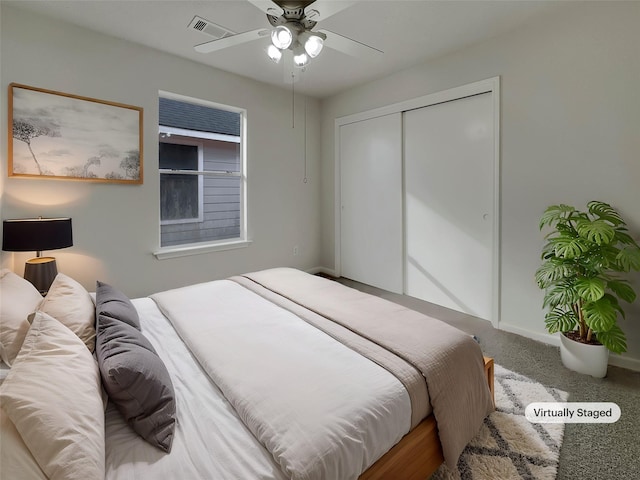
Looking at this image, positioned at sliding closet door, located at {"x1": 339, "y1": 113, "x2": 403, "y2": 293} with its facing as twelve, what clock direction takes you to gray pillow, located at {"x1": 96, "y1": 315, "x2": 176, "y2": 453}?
The gray pillow is roughly at 11 o'clock from the sliding closet door.

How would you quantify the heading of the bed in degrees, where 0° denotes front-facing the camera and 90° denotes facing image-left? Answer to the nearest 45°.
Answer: approximately 225°

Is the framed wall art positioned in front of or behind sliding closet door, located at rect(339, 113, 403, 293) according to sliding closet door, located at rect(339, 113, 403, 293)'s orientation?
in front

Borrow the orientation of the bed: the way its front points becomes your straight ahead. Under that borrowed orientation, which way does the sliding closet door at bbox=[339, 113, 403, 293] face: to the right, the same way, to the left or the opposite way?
the opposite way

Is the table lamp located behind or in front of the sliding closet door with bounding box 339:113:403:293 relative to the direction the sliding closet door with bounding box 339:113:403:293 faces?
in front

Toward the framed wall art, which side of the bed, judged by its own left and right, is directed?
left

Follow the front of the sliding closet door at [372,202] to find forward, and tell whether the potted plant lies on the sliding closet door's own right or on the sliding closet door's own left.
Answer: on the sliding closet door's own left

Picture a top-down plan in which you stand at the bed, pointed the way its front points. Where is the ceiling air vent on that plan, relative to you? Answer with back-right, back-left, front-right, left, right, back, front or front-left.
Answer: front-left

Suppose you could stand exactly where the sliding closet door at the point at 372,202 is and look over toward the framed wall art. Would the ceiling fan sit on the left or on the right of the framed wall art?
left

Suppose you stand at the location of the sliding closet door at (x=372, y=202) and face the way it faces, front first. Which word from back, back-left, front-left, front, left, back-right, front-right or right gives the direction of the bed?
front-left

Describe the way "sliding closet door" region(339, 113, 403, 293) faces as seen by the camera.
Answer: facing the viewer and to the left of the viewer
